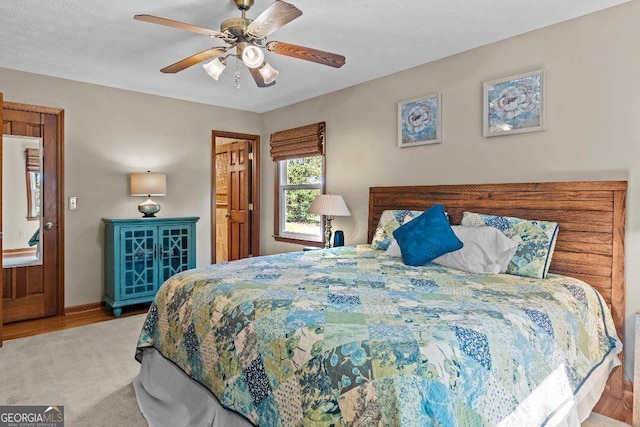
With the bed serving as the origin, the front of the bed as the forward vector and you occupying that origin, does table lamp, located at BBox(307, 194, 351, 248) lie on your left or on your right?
on your right

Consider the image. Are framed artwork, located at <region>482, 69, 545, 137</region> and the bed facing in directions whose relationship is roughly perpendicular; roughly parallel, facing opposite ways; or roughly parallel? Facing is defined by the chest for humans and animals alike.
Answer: roughly parallel

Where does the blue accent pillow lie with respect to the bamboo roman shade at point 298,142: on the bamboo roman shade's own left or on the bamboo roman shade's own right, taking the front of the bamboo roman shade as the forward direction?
on the bamboo roman shade's own left

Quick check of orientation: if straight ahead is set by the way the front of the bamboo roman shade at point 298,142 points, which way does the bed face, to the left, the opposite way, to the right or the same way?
the same way

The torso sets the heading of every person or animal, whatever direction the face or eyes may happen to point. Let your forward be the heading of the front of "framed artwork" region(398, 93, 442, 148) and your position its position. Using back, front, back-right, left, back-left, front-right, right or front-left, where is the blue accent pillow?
front-left

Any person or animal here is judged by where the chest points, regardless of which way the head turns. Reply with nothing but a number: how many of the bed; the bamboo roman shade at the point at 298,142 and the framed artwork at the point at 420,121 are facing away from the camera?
0

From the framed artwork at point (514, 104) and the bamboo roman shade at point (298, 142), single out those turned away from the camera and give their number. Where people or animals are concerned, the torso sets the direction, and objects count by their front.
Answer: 0

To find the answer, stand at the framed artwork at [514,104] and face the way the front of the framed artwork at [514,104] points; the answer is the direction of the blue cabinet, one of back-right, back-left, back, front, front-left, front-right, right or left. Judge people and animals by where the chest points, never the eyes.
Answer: front-right

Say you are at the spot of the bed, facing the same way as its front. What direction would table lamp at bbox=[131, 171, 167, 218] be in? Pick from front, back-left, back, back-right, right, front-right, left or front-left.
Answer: right

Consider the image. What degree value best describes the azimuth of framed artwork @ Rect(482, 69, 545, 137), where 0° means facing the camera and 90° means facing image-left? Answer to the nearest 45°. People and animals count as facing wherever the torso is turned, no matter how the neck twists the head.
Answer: approximately 45°

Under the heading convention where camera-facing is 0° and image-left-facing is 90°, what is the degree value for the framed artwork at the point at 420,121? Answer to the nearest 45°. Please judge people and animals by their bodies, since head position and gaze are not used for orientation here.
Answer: approximately 45°

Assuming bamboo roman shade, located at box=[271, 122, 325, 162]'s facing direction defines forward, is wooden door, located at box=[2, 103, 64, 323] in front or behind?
in front

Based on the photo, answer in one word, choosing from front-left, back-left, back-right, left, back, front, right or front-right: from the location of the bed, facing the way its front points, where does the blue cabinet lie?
right

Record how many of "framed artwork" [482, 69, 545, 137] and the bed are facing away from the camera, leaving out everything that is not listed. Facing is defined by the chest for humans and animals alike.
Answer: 0

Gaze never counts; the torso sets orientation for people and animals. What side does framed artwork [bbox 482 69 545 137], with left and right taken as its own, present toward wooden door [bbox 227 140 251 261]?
right

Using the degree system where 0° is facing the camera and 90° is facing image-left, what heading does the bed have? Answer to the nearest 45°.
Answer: approximately 45°

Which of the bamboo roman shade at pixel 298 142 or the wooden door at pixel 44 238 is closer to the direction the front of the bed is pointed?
the wooden door

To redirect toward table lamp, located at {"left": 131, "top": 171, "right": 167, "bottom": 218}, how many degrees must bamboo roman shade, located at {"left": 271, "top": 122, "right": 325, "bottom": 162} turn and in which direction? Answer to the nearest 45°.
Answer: approximately 45° to its right

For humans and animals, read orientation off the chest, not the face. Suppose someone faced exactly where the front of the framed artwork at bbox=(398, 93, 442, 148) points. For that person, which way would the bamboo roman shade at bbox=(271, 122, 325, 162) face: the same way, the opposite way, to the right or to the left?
the same way

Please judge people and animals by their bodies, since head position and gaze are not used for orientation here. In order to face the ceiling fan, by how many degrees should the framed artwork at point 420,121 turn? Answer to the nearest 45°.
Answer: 0° — it already faces it

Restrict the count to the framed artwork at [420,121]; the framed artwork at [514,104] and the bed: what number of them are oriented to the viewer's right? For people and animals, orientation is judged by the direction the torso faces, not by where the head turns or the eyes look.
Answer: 0
